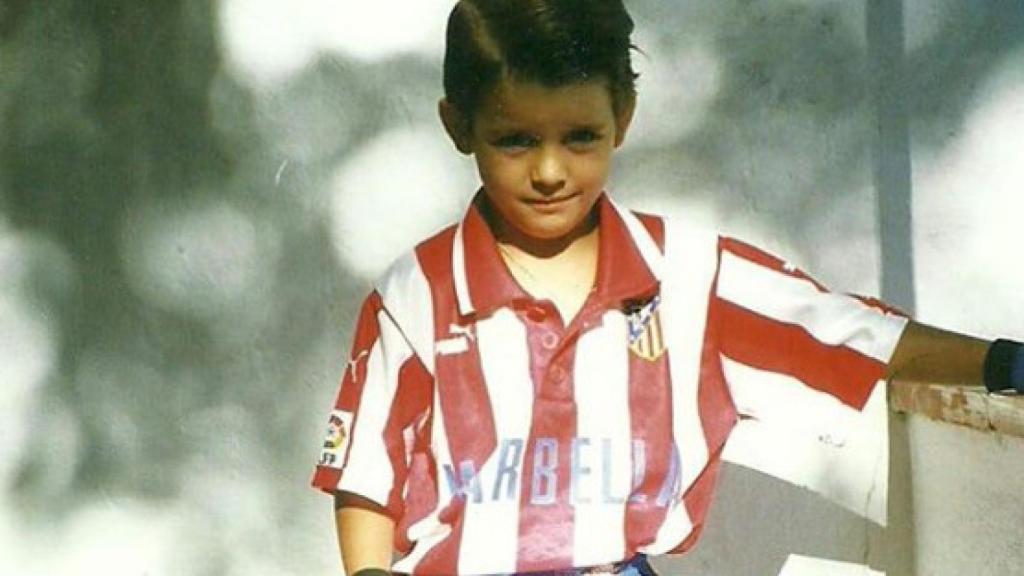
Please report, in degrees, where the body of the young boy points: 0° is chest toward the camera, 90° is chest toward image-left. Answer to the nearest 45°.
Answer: approximately 0°

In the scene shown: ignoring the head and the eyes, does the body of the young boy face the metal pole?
no

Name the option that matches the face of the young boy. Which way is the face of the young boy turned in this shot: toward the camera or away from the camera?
toward the camera
